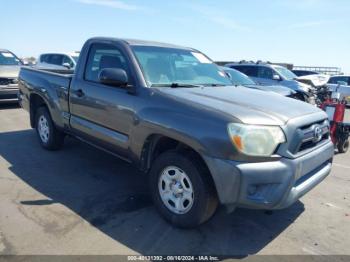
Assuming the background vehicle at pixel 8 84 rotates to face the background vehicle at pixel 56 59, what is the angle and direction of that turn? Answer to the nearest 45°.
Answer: approximately 180°

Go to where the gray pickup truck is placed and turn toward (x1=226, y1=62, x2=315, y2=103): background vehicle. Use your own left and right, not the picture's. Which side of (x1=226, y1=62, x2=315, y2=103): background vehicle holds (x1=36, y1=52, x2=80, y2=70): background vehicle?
left

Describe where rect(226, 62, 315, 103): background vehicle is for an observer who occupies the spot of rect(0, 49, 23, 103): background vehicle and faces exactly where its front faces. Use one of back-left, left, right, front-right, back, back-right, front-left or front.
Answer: left

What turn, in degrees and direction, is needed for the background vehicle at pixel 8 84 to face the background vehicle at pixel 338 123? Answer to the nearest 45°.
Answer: approximately 45° to its left

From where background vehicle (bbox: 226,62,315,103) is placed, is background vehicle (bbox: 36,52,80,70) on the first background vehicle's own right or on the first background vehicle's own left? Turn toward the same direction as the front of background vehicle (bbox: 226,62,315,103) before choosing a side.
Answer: on the first background vehicle's own right

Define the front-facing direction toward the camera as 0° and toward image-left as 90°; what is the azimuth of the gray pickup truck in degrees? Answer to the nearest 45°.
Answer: approximately 315°

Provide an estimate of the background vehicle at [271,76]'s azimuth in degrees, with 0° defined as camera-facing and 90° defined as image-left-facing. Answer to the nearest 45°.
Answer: approximately 315°

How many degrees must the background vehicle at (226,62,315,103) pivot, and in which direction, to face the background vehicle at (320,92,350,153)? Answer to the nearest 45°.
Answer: approximately 45° to its right
